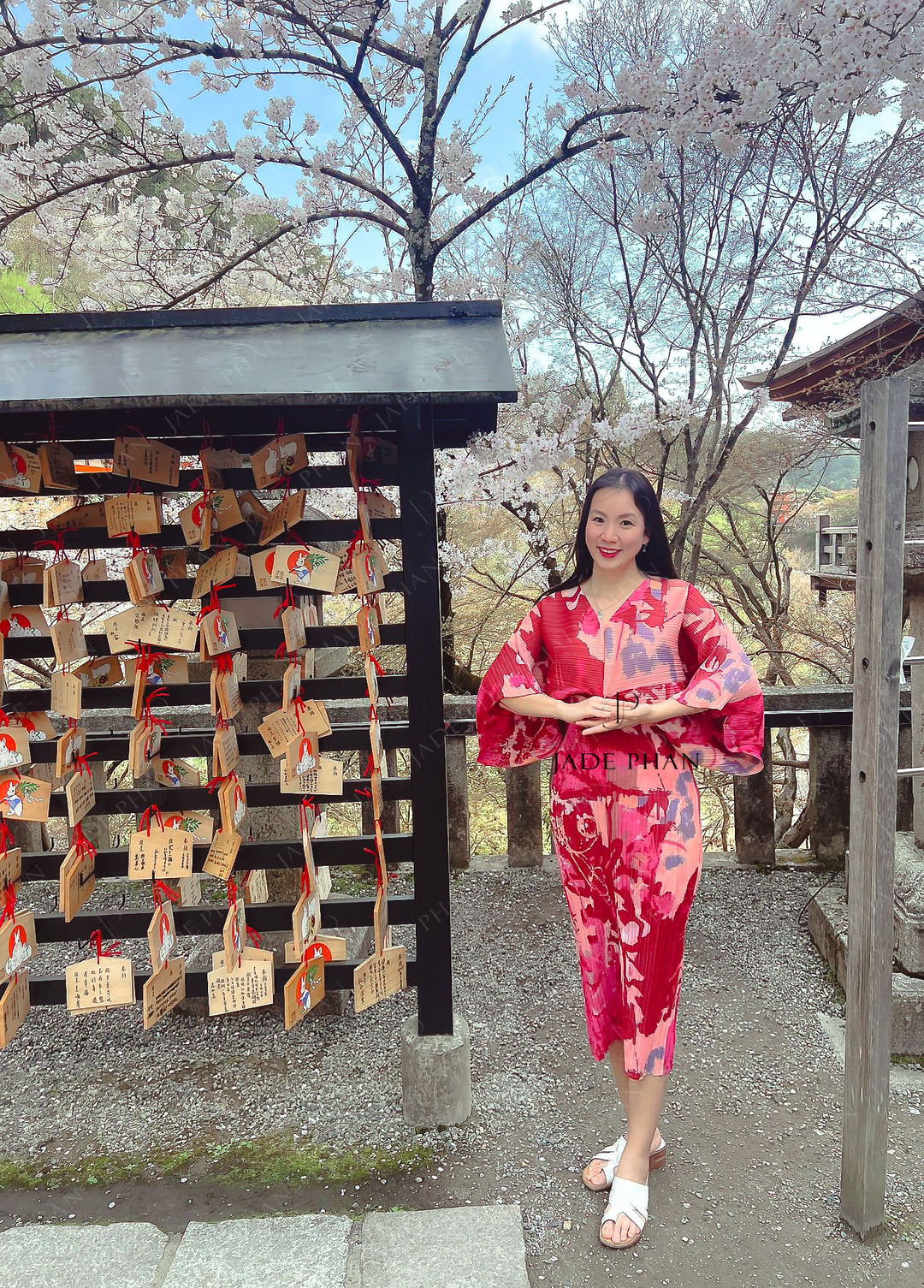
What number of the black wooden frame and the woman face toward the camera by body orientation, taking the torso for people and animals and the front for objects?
2

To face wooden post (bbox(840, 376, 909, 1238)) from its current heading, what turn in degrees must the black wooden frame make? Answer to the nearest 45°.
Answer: approximately 45° to its left

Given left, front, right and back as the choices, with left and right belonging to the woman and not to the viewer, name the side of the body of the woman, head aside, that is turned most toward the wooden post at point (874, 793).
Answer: left

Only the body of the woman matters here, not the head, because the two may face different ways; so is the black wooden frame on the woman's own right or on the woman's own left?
on the woman's own right

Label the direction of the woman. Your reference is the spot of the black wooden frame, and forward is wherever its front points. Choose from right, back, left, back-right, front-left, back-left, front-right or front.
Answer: front-left

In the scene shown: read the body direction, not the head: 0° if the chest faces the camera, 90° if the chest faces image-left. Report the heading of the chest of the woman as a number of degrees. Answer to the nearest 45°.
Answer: approximately 0°
